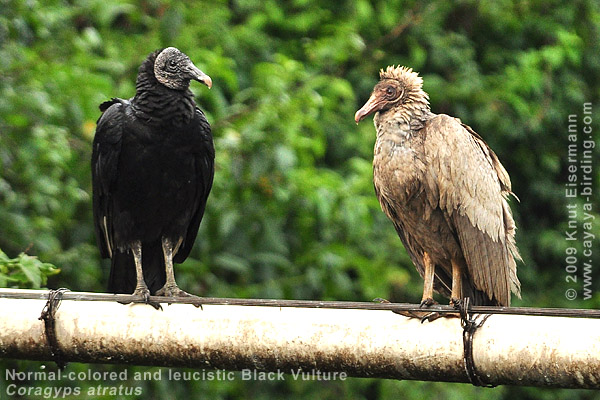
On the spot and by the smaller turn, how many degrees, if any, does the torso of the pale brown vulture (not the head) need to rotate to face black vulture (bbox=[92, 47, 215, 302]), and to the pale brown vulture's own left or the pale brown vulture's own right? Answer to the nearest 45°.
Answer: approximately 45° to the pale brown vulture's own right

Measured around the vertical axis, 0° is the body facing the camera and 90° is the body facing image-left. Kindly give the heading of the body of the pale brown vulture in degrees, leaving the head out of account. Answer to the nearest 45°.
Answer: approximately 45°
